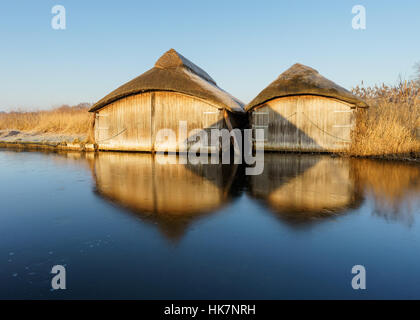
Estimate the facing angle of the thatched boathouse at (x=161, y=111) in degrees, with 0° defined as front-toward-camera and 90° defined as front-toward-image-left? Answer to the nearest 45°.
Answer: approximately 0°

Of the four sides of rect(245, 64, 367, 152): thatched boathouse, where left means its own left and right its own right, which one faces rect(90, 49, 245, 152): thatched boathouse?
right

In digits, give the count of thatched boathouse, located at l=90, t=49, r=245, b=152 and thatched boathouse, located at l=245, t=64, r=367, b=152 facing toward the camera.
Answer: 2

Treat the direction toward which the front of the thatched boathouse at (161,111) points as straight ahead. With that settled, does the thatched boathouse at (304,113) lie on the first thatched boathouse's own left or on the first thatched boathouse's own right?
on the first thatched boathouse's own left
